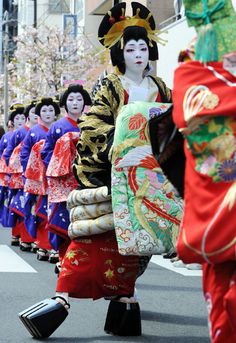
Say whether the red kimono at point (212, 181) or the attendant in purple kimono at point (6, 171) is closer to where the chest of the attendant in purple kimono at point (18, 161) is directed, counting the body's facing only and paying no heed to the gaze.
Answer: the red kimono

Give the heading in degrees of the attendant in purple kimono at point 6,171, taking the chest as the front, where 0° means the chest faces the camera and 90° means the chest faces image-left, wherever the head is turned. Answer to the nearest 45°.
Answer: approximately 315°

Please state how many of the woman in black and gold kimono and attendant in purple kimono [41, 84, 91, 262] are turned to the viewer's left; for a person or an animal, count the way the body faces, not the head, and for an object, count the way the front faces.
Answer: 0

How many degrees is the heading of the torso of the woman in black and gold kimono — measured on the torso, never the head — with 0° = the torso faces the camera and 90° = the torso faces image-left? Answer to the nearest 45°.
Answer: approximately 315°

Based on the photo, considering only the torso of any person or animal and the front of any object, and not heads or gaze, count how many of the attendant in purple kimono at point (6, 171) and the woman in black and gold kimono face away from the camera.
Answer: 0

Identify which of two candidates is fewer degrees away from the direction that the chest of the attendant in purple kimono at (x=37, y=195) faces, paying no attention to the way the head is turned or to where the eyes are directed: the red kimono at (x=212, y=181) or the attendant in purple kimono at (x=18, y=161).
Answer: the red kimono
